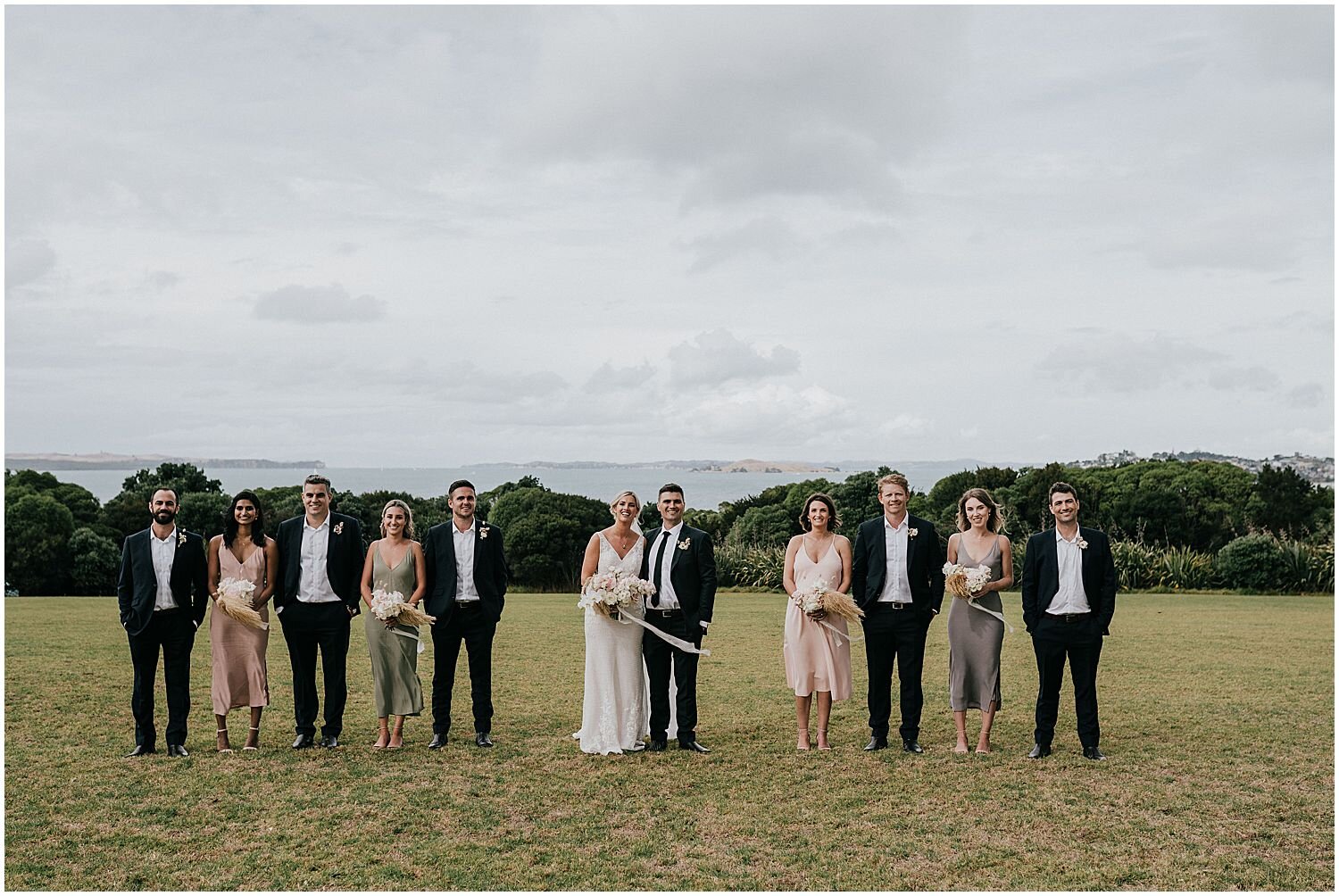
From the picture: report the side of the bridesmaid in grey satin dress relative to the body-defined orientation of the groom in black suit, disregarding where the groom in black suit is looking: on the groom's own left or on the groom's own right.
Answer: on the groom's own left

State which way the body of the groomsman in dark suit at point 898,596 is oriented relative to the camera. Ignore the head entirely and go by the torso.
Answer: toward the camera

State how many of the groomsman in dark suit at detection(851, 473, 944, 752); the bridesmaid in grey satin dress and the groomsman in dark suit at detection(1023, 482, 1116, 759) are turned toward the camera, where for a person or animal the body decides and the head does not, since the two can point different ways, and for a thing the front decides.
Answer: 3

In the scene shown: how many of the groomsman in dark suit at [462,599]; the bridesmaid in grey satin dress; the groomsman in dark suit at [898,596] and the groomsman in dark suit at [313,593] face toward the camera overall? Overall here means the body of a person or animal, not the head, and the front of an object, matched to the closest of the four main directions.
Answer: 4

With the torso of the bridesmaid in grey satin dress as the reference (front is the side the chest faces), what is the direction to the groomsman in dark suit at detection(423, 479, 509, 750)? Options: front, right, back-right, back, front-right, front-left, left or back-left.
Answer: right

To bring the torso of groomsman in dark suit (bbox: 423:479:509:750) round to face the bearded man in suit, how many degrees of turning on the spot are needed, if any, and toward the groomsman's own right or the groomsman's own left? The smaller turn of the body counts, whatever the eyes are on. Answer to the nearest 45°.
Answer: approximately 90° to the groomsman's own right

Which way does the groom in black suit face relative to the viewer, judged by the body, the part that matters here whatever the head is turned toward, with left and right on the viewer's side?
facing the viewer

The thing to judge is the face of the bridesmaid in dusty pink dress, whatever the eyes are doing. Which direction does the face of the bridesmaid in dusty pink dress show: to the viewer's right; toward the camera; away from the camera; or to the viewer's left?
toward the camera

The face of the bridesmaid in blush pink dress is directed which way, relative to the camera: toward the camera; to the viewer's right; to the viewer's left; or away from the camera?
toward the camera

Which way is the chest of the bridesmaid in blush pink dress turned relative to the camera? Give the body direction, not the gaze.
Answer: toward the camera

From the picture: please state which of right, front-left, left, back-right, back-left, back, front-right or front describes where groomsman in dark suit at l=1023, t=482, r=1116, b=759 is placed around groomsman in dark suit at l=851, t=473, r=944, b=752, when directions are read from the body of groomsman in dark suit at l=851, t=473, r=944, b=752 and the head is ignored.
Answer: left

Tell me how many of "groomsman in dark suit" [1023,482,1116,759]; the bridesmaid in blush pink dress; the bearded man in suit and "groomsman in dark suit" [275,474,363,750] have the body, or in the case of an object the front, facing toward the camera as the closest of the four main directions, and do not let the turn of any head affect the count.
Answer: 4

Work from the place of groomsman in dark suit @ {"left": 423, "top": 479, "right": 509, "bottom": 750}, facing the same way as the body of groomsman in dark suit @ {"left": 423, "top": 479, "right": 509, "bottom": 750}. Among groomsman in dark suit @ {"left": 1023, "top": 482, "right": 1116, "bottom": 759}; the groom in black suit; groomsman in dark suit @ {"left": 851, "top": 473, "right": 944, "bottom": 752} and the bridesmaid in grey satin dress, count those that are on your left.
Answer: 4

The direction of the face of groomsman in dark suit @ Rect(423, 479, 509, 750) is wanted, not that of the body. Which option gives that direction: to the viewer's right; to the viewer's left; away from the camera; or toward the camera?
toward the camera

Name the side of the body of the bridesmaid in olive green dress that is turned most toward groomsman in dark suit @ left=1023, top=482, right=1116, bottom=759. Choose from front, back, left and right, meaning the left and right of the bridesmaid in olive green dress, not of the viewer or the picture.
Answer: left

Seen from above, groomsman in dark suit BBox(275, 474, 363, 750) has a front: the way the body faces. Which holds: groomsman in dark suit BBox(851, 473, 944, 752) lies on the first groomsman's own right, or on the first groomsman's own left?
on the first groomsman's own left

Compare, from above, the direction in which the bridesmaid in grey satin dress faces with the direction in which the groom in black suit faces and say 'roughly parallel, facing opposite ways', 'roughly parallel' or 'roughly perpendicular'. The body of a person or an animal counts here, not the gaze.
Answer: roughly parallel

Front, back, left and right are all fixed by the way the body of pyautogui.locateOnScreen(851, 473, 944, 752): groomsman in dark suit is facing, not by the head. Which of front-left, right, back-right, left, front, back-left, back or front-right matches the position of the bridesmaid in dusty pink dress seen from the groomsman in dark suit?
right

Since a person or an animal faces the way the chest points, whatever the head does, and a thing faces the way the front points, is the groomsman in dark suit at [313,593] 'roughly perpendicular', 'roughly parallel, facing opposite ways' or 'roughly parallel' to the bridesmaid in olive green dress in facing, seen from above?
roughly parallel
